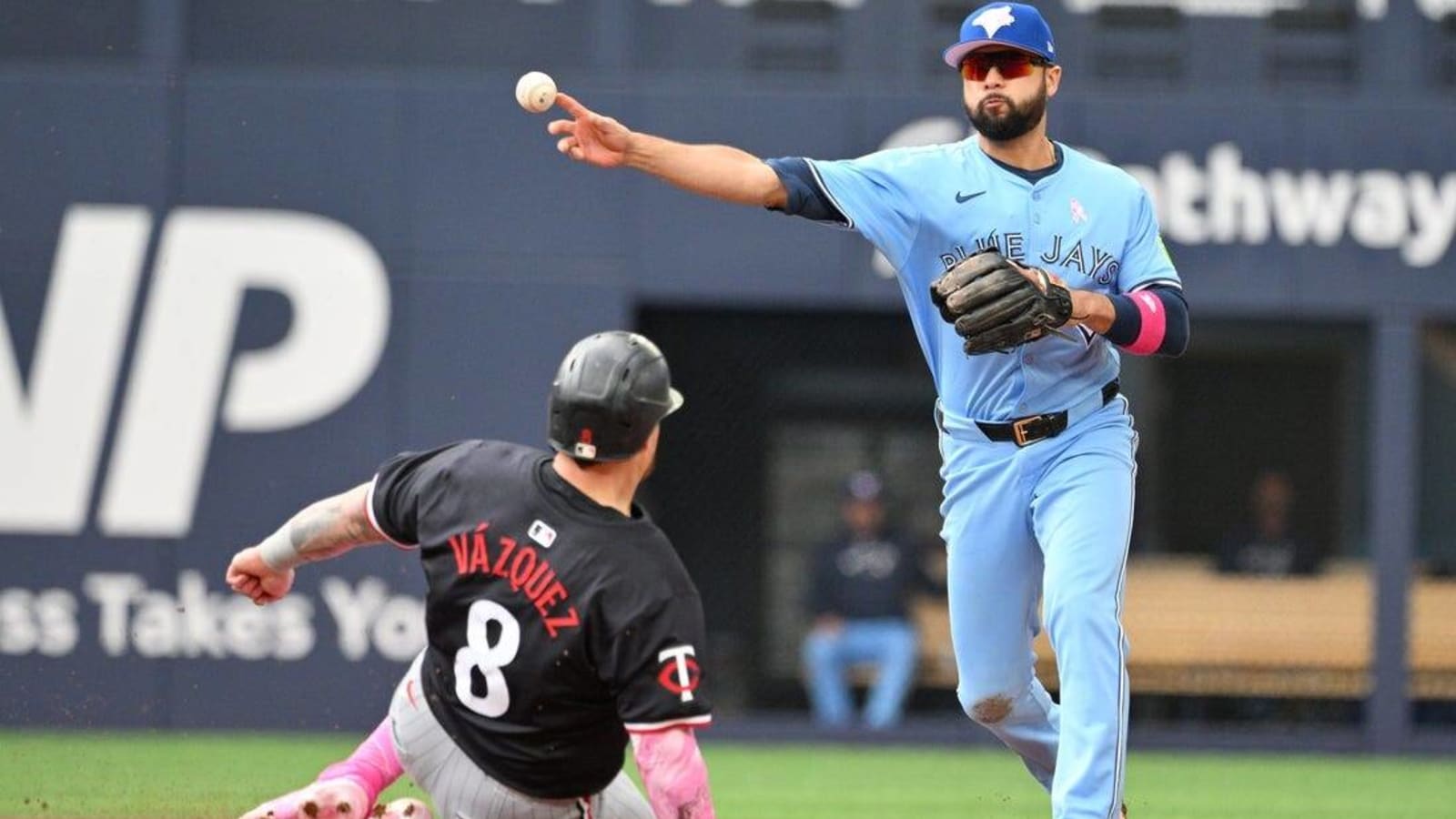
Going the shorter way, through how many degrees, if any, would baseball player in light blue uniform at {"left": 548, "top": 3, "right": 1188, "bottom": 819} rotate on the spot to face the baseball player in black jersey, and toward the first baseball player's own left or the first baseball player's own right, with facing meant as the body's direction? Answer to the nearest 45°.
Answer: approximately 45° to the first baseball player's own right

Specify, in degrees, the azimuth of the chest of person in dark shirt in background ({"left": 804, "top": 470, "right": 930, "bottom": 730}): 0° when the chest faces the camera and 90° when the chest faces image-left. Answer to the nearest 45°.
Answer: approximately 0°

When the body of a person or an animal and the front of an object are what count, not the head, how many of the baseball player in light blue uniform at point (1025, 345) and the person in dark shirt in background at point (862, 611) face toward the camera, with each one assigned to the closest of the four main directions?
2

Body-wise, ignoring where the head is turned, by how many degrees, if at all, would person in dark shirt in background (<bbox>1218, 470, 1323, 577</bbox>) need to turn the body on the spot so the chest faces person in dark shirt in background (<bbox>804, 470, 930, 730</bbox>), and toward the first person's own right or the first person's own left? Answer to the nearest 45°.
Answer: approximately 90° to the first person's own right

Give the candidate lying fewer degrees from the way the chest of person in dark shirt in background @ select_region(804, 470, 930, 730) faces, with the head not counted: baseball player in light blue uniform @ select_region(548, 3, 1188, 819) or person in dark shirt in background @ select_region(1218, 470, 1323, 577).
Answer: the baseball player in light blue uniform

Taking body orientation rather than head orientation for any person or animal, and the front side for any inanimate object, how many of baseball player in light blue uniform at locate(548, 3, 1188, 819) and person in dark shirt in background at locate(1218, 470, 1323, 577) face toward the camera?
2

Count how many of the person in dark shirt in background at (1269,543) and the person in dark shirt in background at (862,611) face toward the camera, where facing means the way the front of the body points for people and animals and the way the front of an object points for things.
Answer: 2

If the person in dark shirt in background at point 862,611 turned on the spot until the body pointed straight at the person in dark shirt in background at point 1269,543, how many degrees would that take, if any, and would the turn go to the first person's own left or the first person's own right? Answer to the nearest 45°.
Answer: approximately 90° to the first person's own left

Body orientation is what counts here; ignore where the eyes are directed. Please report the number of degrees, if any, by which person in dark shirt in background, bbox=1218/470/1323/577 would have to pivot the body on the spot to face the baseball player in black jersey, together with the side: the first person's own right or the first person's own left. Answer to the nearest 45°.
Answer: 0° — they already face them

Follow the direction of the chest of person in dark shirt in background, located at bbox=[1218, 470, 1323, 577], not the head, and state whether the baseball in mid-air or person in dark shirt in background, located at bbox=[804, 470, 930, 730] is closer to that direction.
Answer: the baseball in mid-air
